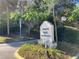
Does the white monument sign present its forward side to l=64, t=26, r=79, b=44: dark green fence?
no
